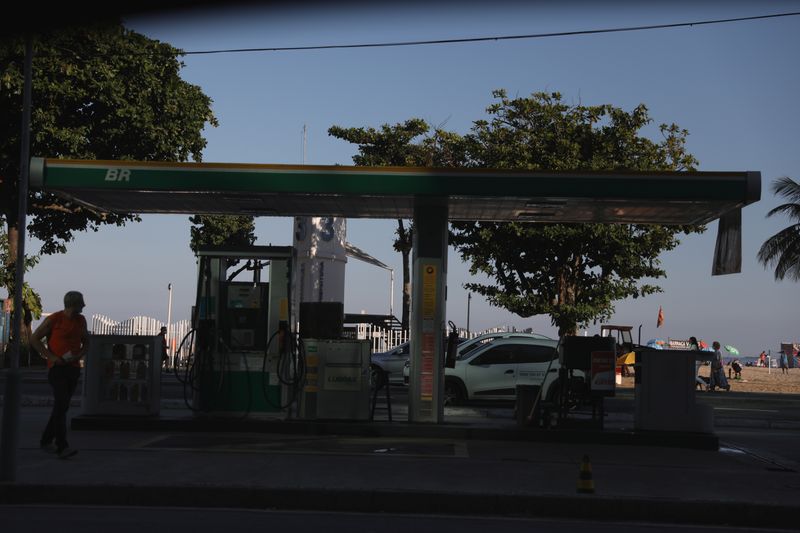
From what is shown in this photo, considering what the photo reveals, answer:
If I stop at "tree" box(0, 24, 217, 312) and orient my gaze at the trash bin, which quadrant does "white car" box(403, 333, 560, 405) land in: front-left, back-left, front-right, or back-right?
front-left

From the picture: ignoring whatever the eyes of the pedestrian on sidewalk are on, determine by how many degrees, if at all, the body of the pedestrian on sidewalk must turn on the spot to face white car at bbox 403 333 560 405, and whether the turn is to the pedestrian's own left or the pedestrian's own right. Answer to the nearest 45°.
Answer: approximately 90° to the pedestrian's own left

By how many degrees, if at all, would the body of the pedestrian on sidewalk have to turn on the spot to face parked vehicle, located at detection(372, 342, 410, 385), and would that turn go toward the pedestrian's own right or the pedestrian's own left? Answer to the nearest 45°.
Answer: approximately 90° to the pedestrian's own left

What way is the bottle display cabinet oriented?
toward the camera

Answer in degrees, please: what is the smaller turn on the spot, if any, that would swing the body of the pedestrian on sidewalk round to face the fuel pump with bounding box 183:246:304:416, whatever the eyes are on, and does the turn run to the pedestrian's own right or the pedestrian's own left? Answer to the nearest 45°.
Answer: approximately 90° to the pedestrian's own left

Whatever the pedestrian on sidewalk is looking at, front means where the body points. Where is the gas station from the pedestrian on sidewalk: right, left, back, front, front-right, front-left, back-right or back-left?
left

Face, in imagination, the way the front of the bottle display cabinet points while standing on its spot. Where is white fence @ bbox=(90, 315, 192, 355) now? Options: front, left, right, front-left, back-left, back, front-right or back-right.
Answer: back

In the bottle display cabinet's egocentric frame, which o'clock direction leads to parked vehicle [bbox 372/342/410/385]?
The parked vehicle is roughly at 7 o'clock from the bottle display cabinet.

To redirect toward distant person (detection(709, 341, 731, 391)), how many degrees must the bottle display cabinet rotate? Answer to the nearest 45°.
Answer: approximately 135° to its left

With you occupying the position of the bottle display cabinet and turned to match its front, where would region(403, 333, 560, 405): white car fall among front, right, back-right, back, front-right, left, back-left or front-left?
back-left

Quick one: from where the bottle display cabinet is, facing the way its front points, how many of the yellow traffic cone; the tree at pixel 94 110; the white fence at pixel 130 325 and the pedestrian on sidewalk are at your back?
2

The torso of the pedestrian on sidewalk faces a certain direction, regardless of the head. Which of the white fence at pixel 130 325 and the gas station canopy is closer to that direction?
the gas station canopy

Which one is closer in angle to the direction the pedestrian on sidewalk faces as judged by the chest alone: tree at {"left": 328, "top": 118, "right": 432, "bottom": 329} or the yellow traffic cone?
the yellow traffic cone

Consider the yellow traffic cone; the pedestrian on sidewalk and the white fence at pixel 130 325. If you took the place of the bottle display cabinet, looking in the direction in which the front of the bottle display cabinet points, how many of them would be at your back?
1
